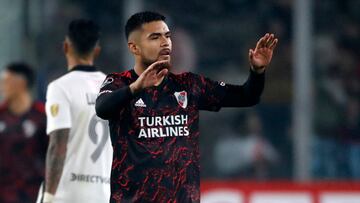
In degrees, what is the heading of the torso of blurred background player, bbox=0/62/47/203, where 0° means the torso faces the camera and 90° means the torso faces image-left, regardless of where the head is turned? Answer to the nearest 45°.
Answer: approximately 45°

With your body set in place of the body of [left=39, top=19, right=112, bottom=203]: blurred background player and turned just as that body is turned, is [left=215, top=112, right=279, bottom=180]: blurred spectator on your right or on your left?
on your right

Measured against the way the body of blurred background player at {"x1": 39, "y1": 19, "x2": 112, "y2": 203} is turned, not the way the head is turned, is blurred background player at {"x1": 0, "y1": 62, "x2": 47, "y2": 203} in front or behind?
in front

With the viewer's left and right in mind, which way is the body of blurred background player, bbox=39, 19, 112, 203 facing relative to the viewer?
facing away from the viewer and to the left of the viewer

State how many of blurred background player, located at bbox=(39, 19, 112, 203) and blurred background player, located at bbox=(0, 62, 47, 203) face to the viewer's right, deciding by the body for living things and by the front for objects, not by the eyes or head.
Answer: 0

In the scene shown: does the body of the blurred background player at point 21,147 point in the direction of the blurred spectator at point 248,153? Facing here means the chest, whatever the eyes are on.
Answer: no

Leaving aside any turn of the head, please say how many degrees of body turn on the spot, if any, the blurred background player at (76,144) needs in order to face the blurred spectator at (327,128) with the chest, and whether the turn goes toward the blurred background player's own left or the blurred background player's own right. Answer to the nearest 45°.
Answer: approximately 90° to the blurred background player's own right

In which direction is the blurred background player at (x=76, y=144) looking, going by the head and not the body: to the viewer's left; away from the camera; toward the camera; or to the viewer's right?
away from the camera

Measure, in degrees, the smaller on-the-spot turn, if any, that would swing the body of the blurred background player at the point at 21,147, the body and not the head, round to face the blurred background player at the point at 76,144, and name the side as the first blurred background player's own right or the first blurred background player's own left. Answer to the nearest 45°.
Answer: approximately 45° to the first blurred background player's own left
